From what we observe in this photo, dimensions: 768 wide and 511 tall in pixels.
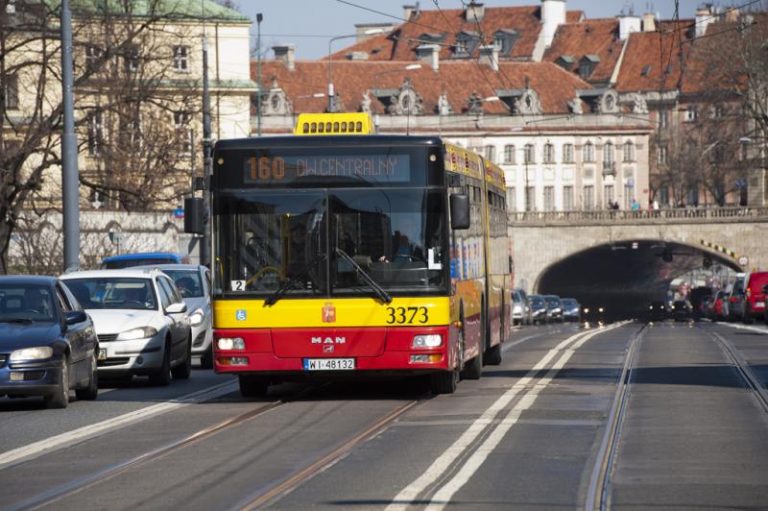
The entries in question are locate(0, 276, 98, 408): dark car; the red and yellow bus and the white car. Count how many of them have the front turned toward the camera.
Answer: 3

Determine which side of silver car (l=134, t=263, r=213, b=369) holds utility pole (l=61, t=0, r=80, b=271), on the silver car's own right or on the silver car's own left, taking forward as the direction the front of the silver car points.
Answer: on the silver car's own right

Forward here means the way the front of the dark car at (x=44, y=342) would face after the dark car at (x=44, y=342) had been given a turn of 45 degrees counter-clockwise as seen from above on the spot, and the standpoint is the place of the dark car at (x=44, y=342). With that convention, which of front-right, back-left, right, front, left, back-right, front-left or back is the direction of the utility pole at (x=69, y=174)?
back-left

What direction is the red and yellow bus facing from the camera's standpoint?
toward the camera

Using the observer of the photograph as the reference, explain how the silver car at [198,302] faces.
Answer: facing the viewer

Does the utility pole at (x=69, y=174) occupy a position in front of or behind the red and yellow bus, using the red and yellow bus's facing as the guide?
behind

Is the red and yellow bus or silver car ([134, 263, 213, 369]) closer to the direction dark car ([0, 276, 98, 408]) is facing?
the red and yellow bus

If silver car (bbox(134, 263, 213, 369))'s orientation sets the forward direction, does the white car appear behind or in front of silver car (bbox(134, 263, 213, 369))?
in front

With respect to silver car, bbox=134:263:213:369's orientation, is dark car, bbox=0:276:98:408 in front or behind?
in front

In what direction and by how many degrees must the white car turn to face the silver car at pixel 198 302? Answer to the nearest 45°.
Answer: approximately 180°

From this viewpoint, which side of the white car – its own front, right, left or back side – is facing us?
front
